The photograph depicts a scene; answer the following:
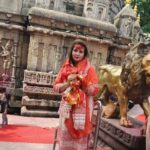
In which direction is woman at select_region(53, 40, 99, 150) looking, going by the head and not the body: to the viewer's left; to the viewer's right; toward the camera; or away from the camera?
toward the camera

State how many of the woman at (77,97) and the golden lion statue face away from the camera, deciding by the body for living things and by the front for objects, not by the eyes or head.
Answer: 0

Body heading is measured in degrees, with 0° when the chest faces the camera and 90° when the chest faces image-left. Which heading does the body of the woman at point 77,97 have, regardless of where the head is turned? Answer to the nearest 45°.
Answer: approximately 0°

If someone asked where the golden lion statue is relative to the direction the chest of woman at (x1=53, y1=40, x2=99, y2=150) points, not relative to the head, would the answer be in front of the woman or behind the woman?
behind

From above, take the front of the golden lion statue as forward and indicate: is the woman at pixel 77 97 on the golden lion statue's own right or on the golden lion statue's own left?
on the golden lion statue's own right
